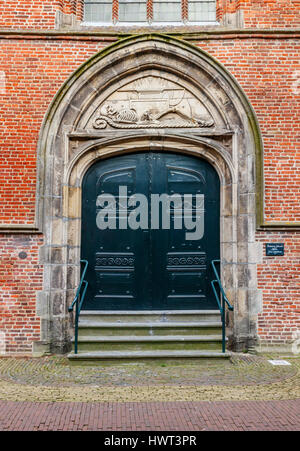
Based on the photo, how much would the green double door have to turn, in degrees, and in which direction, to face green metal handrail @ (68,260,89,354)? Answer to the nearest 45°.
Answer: approximately 45° to its right

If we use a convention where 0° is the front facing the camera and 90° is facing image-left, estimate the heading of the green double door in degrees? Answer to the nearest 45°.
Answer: approximately 0°

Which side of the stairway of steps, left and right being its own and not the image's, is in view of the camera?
front

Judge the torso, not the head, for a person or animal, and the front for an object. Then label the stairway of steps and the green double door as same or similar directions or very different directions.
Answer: same or similar directions

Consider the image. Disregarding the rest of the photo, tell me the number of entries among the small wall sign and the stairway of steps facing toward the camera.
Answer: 2

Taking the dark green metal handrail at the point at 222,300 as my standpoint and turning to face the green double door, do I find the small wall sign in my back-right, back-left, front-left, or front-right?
back-right

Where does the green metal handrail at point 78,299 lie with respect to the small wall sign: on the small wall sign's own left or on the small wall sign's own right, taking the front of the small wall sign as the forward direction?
on the small wall sign's own right

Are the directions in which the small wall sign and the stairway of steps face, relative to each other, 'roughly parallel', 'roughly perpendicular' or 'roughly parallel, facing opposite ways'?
roughly parallel

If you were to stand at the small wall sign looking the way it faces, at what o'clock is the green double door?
The green double door is roughly at 3 o'clock from the small wall sign.

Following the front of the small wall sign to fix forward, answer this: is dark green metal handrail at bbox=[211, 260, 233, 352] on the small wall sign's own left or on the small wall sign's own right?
on the small wall sign's own right

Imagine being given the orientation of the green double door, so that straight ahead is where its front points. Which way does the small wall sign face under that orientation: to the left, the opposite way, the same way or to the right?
the same way

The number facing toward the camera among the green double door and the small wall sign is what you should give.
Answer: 2

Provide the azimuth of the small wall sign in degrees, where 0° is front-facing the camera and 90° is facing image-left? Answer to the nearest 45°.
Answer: approximately 0°

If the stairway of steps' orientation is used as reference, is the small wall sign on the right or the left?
on its left
